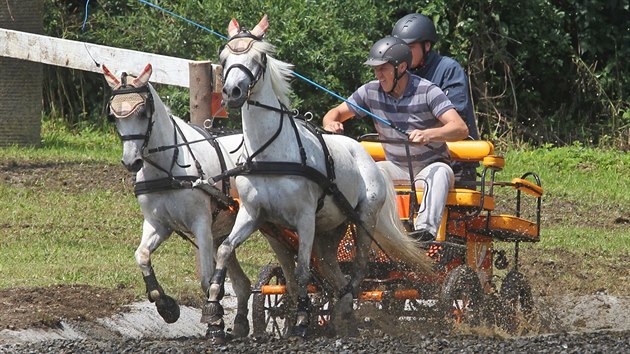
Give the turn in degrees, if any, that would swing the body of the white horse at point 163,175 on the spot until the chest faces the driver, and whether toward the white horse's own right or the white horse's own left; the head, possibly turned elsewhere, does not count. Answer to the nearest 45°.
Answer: approximately 135° to the white horse's own left

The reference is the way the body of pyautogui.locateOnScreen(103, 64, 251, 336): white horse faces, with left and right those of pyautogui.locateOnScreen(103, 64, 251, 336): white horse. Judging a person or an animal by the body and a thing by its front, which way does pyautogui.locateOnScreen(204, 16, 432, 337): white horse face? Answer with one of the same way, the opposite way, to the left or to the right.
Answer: the same way

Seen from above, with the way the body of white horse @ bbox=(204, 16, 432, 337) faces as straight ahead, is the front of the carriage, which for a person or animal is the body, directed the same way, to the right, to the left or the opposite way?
the same way

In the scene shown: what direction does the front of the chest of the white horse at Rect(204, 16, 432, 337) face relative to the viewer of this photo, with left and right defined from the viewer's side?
facing the viewer and to the left of the viewer

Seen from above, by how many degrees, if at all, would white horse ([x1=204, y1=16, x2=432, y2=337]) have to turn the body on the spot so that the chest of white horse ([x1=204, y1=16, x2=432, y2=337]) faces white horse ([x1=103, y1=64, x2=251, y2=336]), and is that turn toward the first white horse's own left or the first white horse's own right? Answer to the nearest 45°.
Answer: approximately 45° to the first white horse's own right

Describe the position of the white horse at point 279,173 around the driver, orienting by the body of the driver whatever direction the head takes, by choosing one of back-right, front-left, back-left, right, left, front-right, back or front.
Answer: front

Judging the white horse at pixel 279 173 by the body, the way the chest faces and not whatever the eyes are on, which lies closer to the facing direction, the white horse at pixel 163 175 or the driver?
the white horse

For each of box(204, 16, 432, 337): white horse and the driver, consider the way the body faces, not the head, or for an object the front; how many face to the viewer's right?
0

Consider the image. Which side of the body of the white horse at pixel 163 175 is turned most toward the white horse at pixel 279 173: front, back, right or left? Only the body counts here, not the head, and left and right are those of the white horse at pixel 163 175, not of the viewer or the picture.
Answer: left

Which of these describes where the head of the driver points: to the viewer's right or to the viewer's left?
to the viewer's left

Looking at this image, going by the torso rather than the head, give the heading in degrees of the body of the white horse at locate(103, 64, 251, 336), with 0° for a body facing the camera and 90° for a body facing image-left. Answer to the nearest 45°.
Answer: approximately 45°

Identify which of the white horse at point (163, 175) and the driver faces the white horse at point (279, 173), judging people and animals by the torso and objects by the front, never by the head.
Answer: the driver
